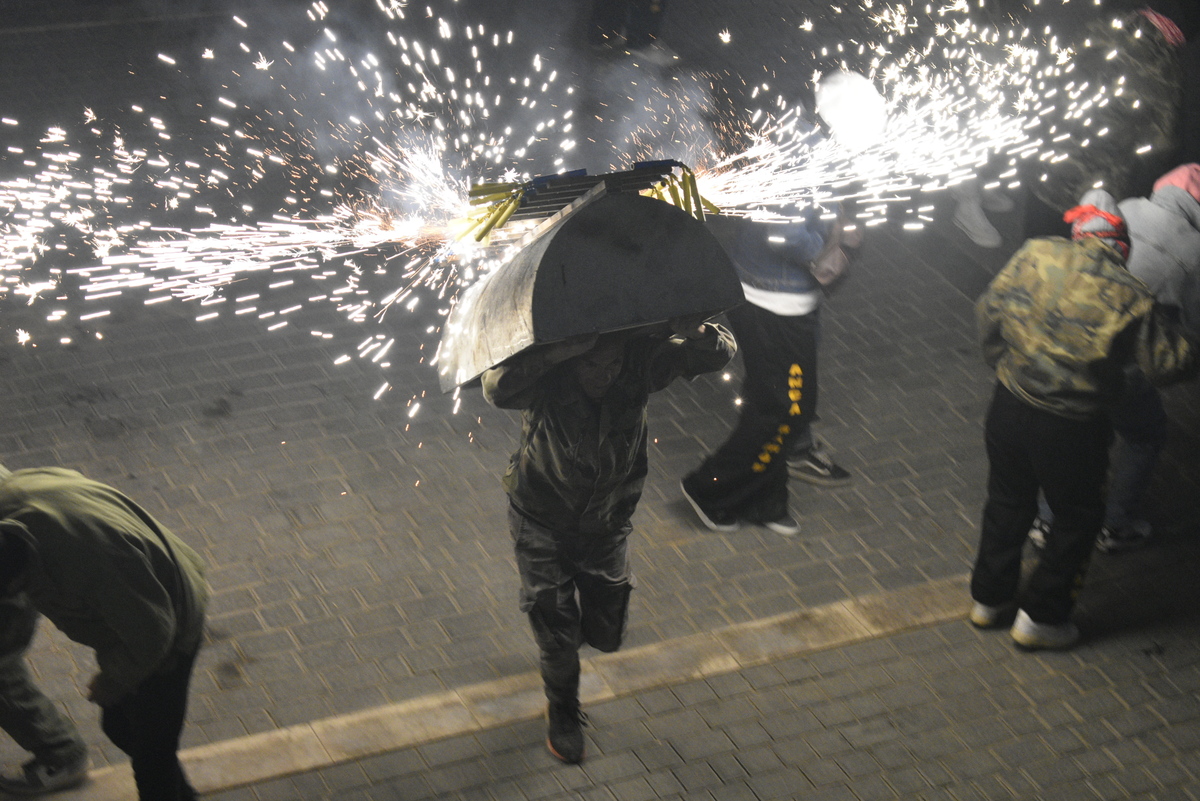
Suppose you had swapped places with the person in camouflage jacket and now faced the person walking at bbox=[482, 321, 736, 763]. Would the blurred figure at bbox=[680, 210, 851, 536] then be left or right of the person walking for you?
right

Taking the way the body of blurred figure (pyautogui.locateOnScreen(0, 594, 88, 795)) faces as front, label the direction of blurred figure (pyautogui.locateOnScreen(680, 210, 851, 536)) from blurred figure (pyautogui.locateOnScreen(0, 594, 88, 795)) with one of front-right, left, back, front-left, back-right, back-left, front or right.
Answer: back

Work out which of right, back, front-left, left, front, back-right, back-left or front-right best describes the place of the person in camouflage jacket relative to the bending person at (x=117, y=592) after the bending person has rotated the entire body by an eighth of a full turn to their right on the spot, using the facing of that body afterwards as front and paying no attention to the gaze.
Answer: back-right

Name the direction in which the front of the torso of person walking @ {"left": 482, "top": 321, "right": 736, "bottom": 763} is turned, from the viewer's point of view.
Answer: toward the camera

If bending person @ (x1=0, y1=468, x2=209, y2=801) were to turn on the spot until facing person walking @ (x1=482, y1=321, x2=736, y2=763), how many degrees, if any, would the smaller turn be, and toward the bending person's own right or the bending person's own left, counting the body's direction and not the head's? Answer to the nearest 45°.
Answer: approximately 180°

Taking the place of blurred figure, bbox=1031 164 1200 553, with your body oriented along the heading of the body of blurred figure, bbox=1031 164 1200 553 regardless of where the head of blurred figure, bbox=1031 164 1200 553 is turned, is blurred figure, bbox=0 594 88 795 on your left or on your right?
on your left

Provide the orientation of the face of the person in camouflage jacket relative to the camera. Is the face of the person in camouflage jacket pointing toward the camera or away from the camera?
away from the camera

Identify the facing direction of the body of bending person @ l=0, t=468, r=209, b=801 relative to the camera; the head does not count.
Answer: to the viewer's left

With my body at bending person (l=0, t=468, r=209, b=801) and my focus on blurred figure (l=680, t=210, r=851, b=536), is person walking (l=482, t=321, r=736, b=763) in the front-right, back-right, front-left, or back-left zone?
front-right

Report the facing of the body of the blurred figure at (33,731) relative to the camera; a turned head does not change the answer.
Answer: to the viewer's left

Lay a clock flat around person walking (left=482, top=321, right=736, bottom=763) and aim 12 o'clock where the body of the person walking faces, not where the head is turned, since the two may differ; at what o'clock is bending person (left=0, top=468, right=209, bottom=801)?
The bending person is roughly at 2 o'clock from the person walking.

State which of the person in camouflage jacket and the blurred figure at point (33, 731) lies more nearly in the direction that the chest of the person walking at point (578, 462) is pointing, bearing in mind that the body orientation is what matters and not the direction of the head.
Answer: the blurred figure
